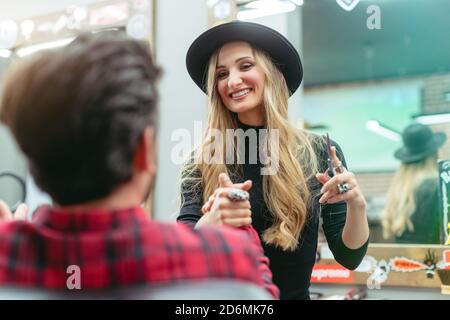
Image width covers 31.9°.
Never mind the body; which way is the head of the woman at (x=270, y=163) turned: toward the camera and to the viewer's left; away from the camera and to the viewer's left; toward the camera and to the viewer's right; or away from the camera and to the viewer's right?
toward the camera and to the viewer's left

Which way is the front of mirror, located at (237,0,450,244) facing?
toward the camera

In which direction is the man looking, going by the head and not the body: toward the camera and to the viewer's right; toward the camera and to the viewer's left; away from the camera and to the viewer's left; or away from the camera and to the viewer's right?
away from the camera and to the viewer's right

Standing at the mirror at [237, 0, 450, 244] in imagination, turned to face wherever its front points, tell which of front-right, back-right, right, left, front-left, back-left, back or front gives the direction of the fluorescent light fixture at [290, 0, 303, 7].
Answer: right

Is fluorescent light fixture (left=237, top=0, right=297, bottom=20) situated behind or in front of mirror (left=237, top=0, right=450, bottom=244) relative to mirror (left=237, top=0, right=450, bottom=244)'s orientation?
in front

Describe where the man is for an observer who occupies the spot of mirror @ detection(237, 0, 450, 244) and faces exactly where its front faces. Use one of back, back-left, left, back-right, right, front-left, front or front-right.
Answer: front

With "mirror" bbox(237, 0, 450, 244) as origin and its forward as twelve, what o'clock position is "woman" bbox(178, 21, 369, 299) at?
The woman is roughly at 12 o'clock from the mirror.
